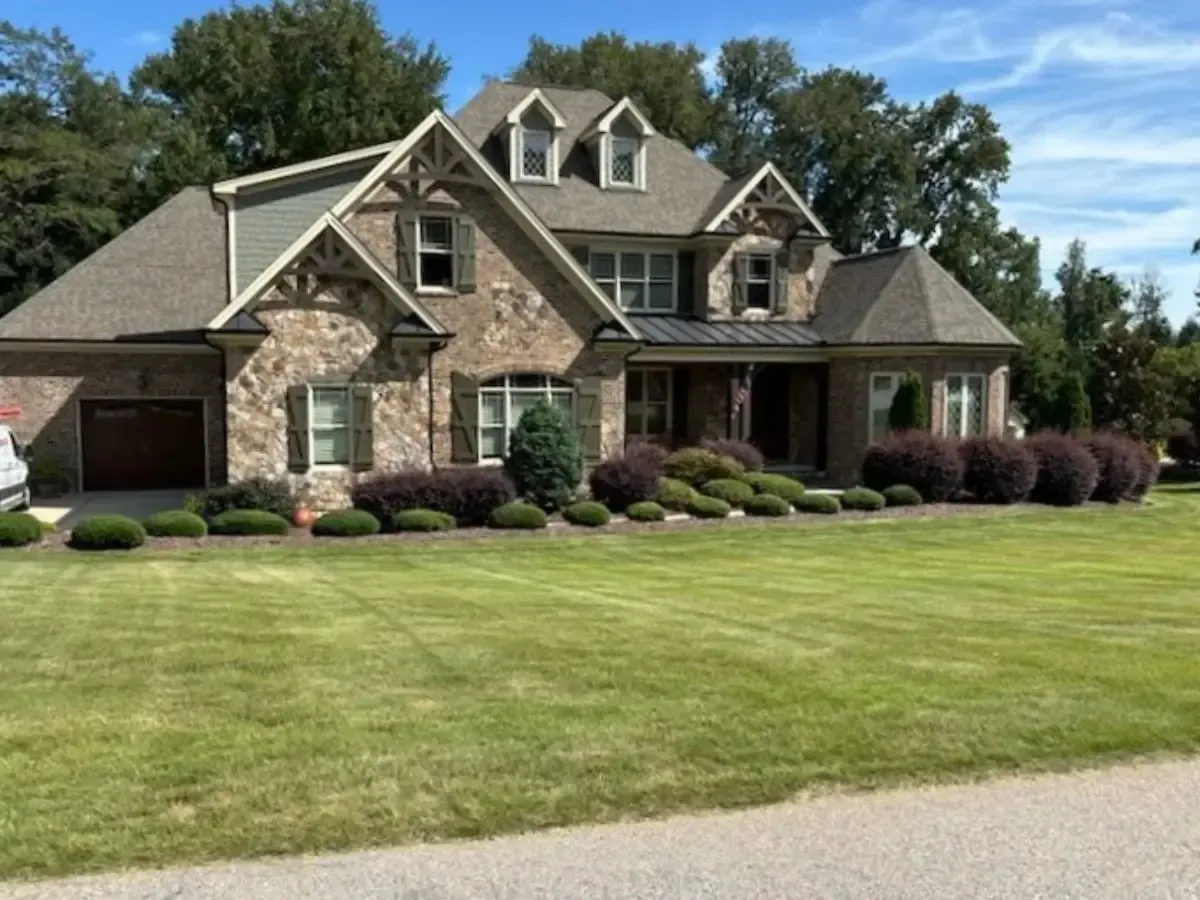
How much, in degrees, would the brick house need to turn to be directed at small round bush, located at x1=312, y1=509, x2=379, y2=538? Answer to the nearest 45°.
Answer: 0° — it already faces it

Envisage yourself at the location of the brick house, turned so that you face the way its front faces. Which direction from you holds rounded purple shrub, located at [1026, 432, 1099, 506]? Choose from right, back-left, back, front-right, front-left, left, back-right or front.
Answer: left

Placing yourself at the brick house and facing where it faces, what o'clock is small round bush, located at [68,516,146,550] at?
The small round bush is roughly at 1 o'clock from the brick house.

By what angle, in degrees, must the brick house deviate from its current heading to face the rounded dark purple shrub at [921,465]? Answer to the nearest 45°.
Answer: approximately 90° to its left

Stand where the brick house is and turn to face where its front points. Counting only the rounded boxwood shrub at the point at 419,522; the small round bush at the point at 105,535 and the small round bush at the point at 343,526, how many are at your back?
0

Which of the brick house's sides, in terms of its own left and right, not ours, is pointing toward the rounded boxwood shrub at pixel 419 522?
front

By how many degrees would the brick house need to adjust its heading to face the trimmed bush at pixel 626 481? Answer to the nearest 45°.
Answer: approximately 45° to its left

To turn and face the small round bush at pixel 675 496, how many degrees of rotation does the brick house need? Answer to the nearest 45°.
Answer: approximately 45° to its left

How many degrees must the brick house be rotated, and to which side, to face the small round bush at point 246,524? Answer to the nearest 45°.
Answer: approximately 45° to its right

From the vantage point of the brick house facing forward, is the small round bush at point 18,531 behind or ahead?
ahead

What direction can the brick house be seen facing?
toward the camera

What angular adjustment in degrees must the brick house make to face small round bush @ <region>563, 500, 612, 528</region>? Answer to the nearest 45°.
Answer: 0° — it already faces it
